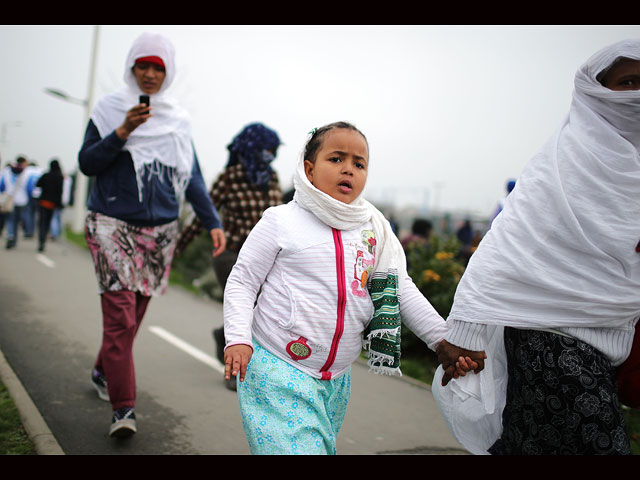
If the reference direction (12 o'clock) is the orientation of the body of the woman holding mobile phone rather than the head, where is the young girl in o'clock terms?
The young girl is roughly at 11 o'clock from the woman holding mobile phone.

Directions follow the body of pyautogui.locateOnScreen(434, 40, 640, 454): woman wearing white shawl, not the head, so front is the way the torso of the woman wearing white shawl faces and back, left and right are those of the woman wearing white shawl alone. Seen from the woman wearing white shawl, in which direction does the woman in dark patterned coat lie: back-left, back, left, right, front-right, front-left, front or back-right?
back

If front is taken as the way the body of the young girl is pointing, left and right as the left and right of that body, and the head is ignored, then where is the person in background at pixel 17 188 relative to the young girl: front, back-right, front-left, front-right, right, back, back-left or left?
back

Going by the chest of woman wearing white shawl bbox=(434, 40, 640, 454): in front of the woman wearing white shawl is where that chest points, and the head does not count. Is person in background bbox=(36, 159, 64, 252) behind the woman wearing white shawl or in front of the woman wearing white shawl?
behind

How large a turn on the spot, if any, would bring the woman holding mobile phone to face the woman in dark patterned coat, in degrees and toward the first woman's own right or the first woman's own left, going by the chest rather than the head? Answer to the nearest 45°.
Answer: approximately 135° to the first woman's own left

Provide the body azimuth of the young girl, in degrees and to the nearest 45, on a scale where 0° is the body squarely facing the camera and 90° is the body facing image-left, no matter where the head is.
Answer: approximately 315°

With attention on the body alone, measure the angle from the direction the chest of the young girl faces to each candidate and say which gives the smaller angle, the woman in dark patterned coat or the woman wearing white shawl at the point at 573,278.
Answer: the woman wearing white shawl

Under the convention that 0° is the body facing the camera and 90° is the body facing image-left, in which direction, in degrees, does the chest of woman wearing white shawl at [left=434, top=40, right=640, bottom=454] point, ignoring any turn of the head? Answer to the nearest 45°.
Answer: approximately 315°

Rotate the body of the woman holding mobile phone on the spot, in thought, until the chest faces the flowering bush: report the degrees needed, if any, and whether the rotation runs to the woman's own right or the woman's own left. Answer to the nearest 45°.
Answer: approximately 135° to the woman's own left

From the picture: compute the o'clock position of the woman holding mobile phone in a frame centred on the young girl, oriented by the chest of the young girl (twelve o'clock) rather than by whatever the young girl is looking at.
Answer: The woman holding mobile phone is roughly at 6 o'clock from the young girl.

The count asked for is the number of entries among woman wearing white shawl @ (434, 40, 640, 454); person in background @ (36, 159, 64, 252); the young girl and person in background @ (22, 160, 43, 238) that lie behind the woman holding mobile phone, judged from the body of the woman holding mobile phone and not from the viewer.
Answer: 2

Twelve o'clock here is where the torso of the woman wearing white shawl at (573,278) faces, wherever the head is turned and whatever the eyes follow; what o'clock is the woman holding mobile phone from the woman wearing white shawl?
The woman holding mobile phone is roughly at 5 o'clock from the woman wearing white shawl.
